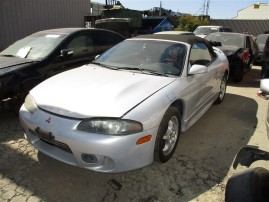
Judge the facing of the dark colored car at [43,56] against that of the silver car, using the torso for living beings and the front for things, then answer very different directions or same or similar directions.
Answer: same or similar directions

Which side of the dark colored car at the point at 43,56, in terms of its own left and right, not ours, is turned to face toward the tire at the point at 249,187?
left

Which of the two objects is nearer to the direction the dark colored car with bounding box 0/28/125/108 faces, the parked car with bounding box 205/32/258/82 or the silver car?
the silver car

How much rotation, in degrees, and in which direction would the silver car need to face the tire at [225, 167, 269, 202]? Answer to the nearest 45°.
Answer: approximately 90° to its left

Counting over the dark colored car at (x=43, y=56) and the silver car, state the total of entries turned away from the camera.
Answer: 0

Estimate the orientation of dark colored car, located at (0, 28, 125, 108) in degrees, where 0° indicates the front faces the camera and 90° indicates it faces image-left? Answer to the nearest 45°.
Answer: approximately 45°

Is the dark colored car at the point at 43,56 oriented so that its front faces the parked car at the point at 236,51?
no

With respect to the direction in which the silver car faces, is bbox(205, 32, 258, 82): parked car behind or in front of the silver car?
behind

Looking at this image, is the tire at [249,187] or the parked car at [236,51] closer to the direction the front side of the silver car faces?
the tire

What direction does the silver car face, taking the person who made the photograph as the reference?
facing the viewer and to the left of the viewer

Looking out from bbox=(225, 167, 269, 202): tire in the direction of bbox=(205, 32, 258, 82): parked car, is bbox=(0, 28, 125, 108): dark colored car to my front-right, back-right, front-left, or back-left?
front-left
